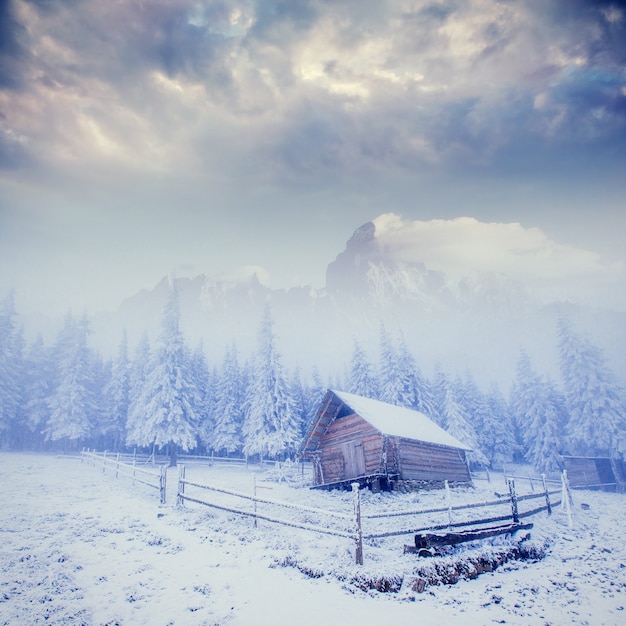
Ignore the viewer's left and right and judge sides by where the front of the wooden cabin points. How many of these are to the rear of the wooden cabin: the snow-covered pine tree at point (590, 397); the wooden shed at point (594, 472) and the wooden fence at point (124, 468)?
2

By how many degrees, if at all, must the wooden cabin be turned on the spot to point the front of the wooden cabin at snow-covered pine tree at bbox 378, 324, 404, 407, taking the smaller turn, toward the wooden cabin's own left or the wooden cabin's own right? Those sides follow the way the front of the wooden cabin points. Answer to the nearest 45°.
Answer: approximately 135° to the wooden cabin's own right

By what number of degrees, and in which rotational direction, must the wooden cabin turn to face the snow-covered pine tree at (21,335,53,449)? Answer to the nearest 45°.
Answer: approximately 45° to its right

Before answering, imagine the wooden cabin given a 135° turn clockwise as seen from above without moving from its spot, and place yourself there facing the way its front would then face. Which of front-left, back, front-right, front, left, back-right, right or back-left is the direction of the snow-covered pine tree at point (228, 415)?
front-left

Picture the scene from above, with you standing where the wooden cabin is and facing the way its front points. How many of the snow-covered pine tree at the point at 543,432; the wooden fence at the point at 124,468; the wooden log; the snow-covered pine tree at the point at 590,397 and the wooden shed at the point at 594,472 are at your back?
3

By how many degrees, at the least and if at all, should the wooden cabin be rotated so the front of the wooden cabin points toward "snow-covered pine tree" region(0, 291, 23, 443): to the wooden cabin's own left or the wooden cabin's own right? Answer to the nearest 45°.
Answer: approximately 45° to the wooden cabin's own right

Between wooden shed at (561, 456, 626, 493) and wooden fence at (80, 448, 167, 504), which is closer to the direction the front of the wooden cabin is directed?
the wooden fence

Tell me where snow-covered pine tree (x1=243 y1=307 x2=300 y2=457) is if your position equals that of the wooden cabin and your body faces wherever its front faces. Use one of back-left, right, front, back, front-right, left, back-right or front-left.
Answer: right

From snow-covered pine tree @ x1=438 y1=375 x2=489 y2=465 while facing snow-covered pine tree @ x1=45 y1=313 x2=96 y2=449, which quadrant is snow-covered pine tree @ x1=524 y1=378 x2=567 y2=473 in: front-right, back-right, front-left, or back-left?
back-left

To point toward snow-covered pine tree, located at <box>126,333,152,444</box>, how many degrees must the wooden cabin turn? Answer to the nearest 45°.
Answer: approximately 90° to its right

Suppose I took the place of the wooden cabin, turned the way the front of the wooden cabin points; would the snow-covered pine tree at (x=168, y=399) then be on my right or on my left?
on my right

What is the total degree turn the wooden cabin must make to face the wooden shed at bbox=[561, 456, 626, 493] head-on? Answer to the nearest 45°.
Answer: approximately 180°

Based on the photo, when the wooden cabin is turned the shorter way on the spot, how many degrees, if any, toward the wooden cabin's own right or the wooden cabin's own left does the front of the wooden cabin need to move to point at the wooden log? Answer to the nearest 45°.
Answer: approximately 45° to the wooden cabin's own left

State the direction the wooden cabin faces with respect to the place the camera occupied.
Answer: facing the viewer and to the left of the viewer

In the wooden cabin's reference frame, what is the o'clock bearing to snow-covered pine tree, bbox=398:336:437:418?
The snow-covered pine tree is roughly at 5 o'clock from the wooden cabin.

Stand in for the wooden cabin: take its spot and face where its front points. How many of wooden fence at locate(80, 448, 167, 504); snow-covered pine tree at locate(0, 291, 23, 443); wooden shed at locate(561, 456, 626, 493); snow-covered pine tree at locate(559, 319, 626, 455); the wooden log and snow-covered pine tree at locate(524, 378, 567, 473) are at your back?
3

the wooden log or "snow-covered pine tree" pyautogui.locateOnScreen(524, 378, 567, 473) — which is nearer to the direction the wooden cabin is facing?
the wooden log
